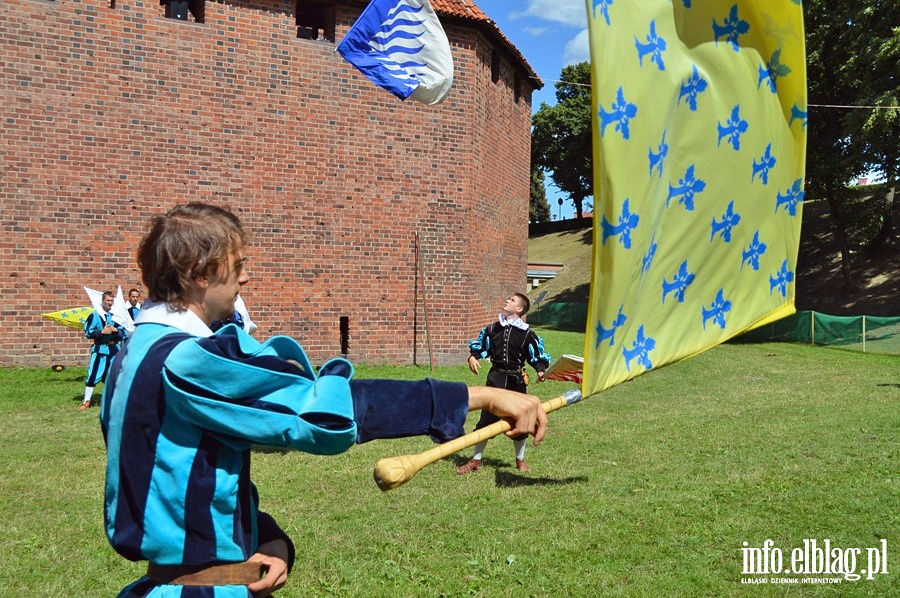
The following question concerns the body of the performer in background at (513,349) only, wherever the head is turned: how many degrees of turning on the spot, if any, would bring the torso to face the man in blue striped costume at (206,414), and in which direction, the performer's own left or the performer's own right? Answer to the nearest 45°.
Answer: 0° — they already face them

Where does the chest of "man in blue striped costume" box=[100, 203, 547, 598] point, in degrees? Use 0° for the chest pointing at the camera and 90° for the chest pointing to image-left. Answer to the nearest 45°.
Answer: approximately 270°

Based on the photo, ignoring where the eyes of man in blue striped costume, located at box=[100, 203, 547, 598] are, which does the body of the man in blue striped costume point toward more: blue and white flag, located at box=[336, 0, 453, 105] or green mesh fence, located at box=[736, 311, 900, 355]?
the green mesh fence

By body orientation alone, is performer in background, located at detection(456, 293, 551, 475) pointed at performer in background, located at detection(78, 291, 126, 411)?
no

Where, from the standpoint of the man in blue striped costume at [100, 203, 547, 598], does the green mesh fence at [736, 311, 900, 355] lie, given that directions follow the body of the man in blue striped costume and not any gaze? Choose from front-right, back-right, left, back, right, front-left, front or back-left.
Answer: front-left

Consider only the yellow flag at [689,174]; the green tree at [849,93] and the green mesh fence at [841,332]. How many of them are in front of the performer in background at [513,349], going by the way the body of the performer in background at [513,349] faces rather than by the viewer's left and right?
1

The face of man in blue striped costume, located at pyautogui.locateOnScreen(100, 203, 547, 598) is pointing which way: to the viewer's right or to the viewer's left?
to the viewer's right

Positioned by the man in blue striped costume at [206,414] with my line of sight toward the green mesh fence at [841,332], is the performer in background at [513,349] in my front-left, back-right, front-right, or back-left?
front-left

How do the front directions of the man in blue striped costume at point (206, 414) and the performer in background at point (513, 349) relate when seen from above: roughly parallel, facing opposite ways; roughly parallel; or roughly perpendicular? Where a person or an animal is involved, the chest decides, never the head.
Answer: roughly perpendicular

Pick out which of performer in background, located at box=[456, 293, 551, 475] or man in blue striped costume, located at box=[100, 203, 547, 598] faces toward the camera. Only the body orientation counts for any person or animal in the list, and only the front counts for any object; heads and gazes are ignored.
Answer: the performer in background

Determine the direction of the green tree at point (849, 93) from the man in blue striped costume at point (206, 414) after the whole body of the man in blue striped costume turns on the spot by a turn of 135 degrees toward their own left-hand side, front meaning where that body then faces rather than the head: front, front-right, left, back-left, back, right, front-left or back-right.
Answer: right

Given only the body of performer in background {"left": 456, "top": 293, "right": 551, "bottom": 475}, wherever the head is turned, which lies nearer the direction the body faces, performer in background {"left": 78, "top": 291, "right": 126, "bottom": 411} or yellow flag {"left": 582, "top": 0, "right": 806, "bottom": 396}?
the yellow flag

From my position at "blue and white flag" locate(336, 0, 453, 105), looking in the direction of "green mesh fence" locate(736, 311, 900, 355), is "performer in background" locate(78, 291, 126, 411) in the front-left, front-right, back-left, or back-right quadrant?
back-left

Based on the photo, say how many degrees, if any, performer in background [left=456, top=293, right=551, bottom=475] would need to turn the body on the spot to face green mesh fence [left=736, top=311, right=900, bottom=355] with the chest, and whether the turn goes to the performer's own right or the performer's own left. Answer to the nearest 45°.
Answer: approximately 135° to the performer's own left

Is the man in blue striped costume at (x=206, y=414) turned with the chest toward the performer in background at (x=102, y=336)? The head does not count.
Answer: no

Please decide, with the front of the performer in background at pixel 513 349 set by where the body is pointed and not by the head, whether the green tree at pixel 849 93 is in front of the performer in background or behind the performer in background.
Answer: behind

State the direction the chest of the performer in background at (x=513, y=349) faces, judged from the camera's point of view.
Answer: toward the camera

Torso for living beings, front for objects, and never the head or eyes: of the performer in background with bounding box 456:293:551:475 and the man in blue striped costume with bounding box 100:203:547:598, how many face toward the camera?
1
